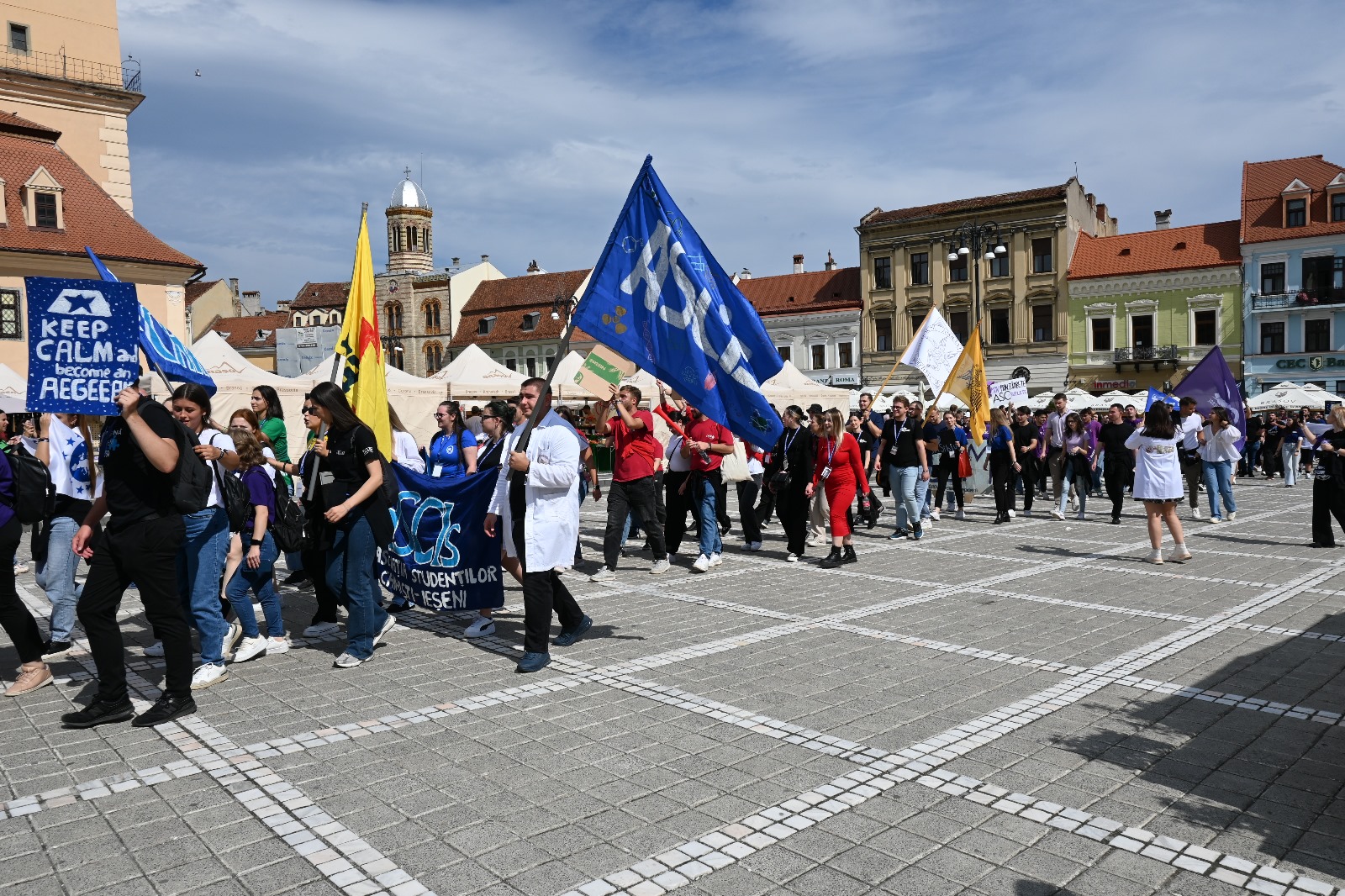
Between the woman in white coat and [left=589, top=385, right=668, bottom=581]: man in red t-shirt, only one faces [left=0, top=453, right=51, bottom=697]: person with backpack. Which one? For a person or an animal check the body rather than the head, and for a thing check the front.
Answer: the man in red t-shirt

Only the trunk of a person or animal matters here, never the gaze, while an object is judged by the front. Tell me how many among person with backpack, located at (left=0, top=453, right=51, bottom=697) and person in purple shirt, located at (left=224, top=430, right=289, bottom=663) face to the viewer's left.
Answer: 2

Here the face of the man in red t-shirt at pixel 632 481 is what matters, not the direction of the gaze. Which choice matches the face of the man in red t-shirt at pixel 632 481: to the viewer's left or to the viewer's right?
to the viewer's left

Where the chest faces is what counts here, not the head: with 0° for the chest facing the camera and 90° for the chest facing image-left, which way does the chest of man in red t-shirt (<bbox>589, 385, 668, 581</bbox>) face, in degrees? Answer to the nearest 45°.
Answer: approximately 45°

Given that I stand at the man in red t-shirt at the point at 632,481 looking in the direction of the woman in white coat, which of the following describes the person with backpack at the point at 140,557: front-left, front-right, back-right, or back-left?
back-right

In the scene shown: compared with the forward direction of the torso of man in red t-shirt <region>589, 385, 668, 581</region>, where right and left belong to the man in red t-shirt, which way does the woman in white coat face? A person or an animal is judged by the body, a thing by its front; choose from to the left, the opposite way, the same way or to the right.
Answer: the opposite way

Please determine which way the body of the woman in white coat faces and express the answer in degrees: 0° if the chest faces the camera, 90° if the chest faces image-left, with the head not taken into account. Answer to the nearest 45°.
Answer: approximately 180°

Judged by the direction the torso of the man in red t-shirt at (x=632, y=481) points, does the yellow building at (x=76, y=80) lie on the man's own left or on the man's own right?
on the man's own right

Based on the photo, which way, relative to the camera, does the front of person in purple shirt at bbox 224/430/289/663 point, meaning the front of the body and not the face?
to the viewer's left

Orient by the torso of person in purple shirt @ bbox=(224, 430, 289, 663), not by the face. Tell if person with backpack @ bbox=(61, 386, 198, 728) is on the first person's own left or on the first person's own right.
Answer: on the first person's own left

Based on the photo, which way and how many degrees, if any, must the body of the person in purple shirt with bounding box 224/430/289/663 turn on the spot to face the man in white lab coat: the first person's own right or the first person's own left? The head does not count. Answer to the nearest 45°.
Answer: approximately 135° to the first person's own left

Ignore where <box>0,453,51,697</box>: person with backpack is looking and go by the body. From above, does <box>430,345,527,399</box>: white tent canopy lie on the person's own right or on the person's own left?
on the person's own right

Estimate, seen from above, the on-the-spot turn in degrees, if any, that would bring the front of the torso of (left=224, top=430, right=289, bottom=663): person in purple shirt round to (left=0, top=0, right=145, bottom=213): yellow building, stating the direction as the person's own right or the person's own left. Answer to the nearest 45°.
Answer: approximately 90° to the person's own right

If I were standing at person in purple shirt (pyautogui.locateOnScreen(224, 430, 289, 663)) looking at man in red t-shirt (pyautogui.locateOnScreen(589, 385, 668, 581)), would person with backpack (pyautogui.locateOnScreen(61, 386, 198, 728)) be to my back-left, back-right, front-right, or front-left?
back-right

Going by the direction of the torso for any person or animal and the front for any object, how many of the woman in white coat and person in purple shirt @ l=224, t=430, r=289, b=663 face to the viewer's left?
1

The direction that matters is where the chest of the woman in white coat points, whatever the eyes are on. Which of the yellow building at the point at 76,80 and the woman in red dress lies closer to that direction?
the yellow building
